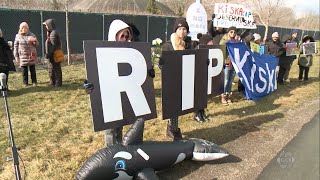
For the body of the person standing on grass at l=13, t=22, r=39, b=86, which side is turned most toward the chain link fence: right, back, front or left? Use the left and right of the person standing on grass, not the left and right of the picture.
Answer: back

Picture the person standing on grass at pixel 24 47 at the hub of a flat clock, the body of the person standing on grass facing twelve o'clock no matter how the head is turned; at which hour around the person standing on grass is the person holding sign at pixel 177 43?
The person holding sign is roughly at 11 o'clock from the person standing on grass.

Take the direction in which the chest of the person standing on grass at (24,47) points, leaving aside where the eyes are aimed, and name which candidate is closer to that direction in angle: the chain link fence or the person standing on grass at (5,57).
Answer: the person standing on grass

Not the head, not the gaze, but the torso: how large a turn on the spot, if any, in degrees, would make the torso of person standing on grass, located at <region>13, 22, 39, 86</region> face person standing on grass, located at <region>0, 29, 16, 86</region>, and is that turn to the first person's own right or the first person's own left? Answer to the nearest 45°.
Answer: approximately 45° to the first person's own right

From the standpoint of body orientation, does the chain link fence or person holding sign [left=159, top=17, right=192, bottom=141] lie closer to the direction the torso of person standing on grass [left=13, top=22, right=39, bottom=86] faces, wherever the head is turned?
the person holding sign

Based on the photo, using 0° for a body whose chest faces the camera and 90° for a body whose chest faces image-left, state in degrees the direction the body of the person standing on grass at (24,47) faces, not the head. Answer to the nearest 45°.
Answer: approximately 0°
